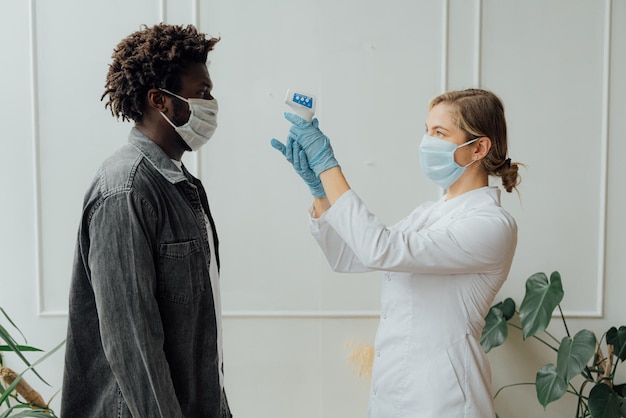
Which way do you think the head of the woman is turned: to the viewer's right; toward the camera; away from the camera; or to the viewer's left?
to the viewer's left

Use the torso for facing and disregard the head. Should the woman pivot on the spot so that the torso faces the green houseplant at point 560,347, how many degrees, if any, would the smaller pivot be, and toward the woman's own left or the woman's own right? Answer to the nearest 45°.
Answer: approximately 135° to the woman's own right

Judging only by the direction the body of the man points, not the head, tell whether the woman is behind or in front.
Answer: in front

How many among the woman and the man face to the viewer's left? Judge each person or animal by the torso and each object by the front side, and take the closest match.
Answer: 1

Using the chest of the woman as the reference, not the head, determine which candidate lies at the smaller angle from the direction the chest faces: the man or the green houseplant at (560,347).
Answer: the man

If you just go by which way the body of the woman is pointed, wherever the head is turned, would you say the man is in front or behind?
in front

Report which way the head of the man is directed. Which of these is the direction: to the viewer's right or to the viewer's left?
to the viewer's right

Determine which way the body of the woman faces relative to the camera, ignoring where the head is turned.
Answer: to the viewer's left

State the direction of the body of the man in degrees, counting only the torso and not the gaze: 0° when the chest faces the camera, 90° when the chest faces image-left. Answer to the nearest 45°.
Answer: approximately 270°

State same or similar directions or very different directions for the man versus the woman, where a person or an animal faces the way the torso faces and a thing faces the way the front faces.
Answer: very different directions

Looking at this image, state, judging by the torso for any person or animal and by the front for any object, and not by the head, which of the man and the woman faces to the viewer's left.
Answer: the woman
